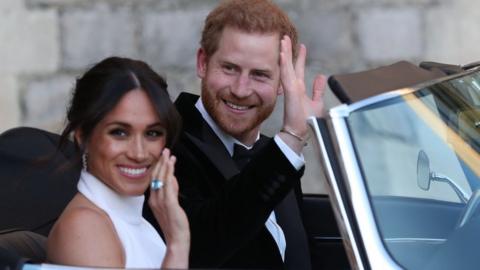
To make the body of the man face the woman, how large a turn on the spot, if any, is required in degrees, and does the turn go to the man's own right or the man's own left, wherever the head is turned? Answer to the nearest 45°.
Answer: approximately 90° to the man's own right

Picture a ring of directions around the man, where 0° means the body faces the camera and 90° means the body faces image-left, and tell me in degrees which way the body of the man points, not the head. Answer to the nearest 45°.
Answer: approximately 315°

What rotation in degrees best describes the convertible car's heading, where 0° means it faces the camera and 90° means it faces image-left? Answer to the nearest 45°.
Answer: approximately 315°

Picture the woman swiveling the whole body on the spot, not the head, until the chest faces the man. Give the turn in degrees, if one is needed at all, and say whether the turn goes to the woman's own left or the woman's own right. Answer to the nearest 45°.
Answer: approximately 90° to the woman's own left

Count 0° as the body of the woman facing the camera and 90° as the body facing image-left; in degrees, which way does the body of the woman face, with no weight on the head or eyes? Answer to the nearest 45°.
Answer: approximately 315°

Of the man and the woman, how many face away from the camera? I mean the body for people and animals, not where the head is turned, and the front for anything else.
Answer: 0
